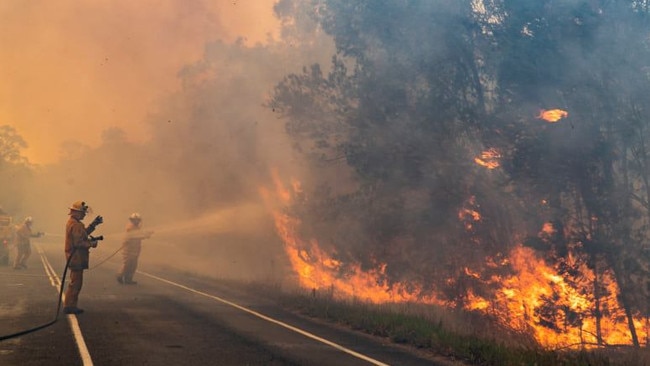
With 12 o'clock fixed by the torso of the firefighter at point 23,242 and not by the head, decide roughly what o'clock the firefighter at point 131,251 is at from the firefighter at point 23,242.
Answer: the firefighter at point 131,251 is roughly at 2 o'clock from the firefighter at point 23,242.

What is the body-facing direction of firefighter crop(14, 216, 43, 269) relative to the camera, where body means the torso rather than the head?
to the viewer's right

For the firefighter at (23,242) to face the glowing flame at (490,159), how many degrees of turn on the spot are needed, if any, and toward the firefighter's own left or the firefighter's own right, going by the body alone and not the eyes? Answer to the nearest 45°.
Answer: approximately 45° to the firefighter's own right

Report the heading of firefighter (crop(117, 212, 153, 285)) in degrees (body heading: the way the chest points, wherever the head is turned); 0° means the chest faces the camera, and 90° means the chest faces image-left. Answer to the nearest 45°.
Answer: approximately 270°

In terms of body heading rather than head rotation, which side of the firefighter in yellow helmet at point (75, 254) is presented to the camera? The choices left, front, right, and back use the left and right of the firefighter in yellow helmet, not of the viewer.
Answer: right

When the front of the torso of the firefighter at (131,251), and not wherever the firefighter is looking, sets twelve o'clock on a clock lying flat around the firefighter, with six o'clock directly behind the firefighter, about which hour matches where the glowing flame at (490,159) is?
The glowing flame is roughly at 1 o'clock from the firefighter.

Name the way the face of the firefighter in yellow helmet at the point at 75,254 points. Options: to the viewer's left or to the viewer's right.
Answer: to the viewer's right
